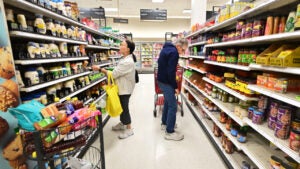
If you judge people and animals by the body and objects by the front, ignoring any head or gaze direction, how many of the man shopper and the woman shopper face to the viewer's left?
1

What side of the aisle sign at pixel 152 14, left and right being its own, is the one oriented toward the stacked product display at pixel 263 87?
front

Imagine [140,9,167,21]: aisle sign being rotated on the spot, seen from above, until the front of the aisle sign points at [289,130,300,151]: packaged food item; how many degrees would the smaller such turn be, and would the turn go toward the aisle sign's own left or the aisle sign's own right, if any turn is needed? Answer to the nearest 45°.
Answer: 0° — it already faces it

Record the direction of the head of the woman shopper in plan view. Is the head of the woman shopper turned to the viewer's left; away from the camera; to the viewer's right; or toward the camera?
to the viewer's left

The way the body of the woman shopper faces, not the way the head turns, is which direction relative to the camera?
to the viewer's left

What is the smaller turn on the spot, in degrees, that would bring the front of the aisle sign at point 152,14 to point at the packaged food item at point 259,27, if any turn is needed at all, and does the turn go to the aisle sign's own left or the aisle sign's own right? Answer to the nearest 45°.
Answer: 0° — it already faces it

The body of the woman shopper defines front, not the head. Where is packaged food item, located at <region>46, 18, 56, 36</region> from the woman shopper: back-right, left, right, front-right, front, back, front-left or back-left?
front-left

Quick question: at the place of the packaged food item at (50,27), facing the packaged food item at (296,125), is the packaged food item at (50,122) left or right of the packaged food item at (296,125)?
right

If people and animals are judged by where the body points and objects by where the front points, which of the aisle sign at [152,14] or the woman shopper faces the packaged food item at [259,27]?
the aisle sign
